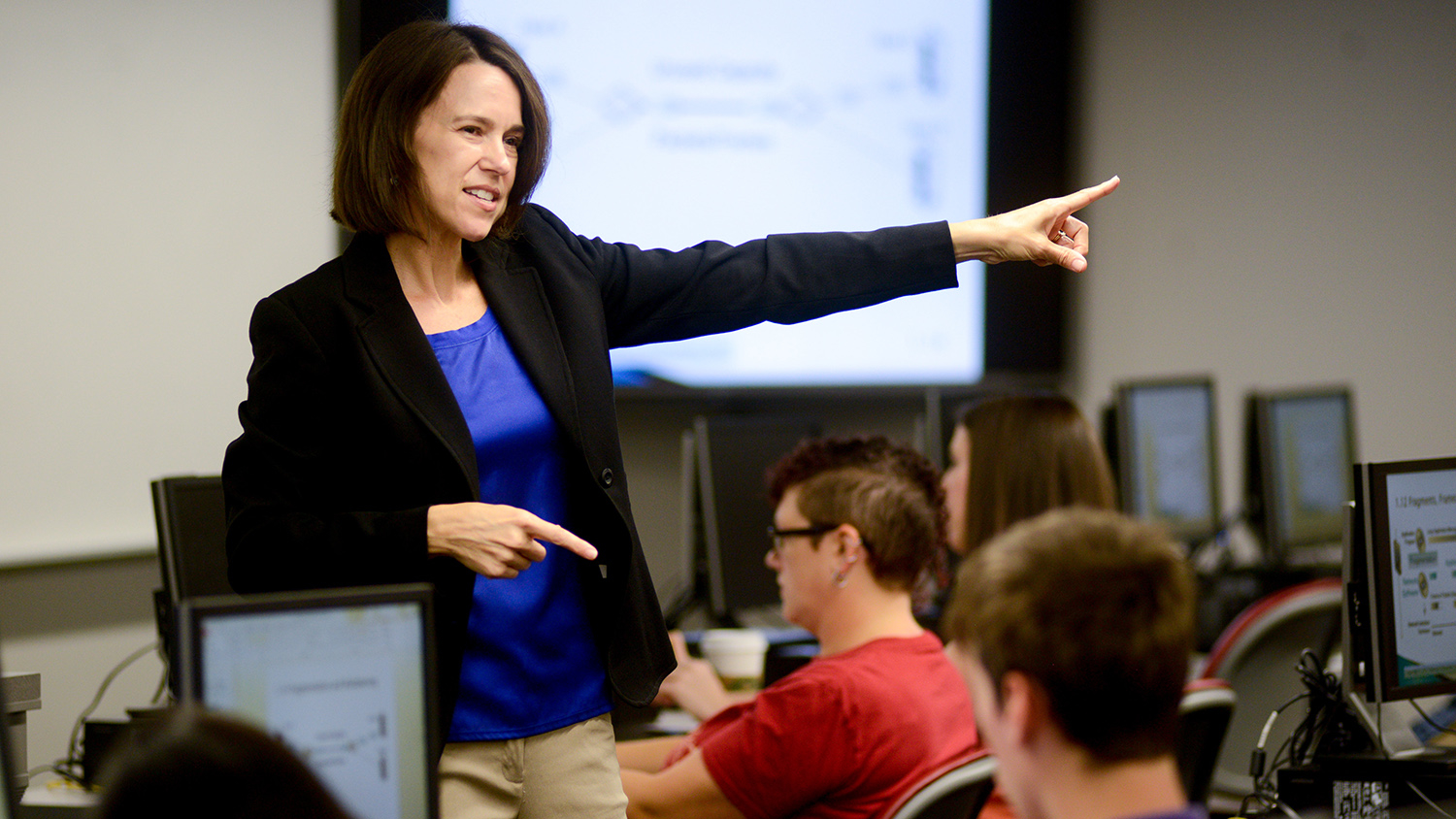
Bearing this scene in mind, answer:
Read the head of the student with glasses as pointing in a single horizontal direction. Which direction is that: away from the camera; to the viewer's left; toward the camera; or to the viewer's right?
to the viewer's left

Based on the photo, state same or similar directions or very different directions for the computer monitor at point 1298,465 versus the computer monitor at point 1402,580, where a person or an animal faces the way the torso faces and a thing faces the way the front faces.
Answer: same or similar directions

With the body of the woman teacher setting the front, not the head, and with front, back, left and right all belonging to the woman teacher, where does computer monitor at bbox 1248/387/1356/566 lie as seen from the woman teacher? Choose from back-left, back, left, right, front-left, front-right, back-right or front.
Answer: left

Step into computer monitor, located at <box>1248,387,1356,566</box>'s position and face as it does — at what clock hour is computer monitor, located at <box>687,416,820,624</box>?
computer monitor, located at <box>687,416,820,624</box> is roughly at 3 o'clock from computer monitor, located at <box>1248,387,1356,566</box>.

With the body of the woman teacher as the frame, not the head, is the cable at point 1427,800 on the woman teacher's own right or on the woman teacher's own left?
on the woman teacher's own left

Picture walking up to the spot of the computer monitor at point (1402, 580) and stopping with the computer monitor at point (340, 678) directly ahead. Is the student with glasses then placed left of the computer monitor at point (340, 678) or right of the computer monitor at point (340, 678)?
right

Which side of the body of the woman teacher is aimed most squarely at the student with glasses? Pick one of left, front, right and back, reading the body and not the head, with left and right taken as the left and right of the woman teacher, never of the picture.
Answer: left

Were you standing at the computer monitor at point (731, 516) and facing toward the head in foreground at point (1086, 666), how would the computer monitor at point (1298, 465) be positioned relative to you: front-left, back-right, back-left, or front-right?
back-left

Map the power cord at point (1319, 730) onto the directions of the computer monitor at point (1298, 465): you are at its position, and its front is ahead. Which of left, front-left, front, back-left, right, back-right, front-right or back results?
front-right

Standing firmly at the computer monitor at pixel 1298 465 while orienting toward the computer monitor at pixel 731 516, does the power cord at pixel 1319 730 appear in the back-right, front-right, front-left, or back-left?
front-left

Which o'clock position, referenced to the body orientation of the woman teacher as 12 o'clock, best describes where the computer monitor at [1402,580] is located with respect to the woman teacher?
The computer monitor is roughly at 10 o'clock from the woman teacher.

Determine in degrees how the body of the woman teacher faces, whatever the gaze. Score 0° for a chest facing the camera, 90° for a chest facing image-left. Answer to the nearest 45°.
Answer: approximately 315°

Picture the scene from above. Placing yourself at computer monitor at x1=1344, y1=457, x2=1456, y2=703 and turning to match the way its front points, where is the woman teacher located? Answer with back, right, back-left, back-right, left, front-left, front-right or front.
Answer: right

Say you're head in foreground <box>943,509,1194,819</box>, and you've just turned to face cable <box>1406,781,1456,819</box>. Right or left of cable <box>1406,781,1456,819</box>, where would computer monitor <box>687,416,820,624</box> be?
left

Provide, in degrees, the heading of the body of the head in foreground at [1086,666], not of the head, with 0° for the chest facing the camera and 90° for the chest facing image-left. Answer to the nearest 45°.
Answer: approximately 135°

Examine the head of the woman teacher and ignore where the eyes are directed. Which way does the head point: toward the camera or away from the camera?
toward the camera

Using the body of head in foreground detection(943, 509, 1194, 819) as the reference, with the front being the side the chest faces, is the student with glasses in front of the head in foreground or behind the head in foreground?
in front

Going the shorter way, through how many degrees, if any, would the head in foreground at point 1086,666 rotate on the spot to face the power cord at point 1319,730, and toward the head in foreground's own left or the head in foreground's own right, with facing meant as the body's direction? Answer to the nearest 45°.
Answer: approximately 45° to the head in foreground's own right
